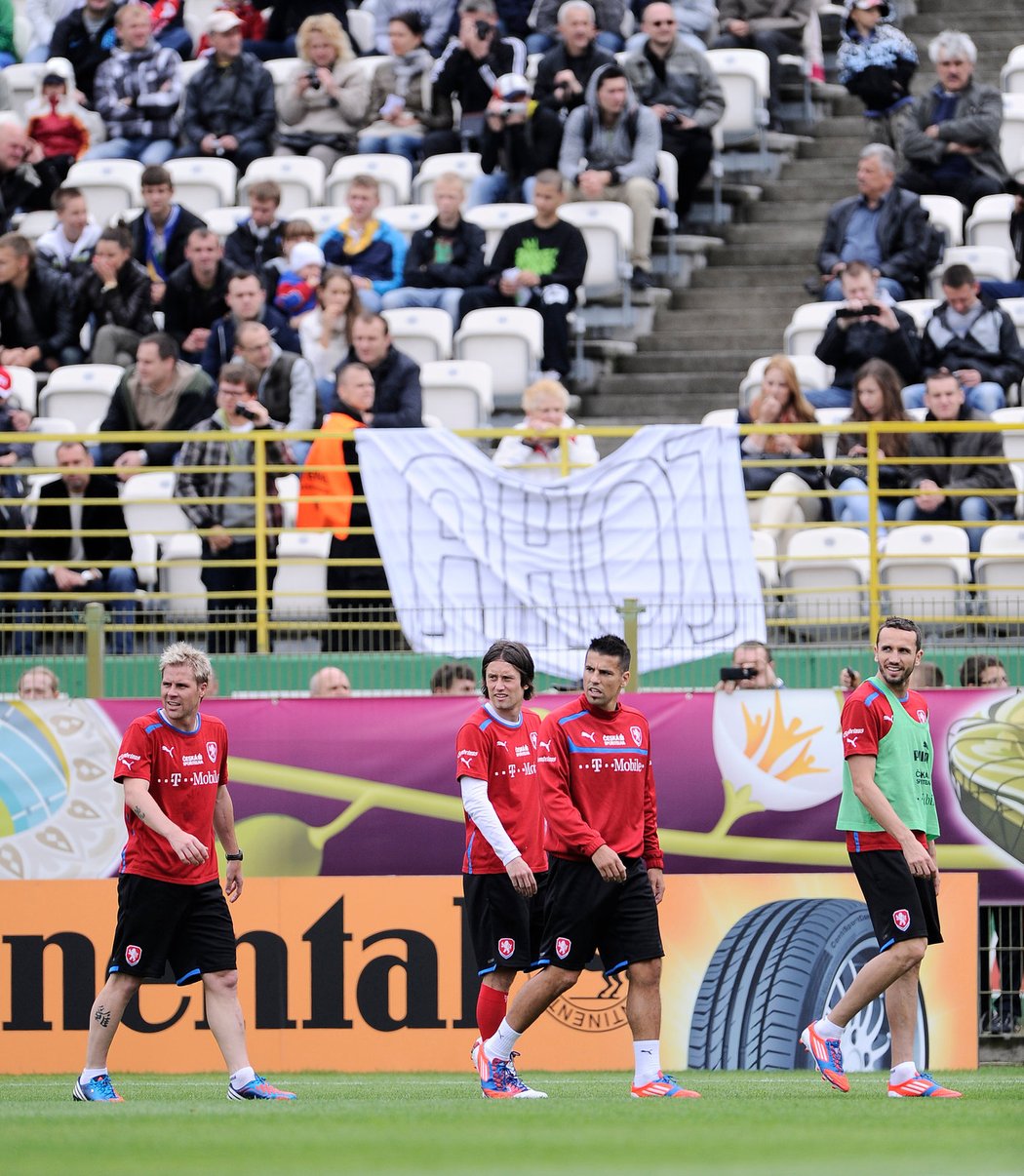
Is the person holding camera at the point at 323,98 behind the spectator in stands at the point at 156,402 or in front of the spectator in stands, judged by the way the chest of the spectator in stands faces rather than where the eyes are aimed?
behind

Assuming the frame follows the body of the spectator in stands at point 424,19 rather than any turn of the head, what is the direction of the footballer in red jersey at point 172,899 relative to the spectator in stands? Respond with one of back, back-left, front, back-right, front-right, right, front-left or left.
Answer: front

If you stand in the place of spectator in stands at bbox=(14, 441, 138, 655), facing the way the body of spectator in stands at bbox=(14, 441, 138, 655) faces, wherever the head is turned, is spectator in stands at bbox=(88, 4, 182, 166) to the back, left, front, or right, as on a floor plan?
back

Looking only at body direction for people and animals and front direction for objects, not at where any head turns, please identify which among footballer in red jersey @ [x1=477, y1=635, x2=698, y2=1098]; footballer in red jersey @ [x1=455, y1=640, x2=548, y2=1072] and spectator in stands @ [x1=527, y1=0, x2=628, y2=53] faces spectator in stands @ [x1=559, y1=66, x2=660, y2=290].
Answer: spectator in stands @ [x1=527, y1=0, x2=628, y2=53]

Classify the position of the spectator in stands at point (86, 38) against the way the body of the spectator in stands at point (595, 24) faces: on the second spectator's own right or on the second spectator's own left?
on the second spectator's own right

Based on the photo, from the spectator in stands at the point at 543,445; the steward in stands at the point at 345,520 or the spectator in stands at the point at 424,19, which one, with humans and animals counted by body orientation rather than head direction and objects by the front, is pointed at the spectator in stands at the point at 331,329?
the spectator in stands at the point at 424,19

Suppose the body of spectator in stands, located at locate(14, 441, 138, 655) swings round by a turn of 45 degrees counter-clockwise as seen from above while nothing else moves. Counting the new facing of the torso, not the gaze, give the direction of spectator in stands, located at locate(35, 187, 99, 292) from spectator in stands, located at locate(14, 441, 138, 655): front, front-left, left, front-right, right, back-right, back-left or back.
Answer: back-left

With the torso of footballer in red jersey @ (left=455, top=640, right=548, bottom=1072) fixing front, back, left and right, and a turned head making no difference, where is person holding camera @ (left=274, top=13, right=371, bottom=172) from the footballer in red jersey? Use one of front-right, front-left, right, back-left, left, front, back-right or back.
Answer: back-left

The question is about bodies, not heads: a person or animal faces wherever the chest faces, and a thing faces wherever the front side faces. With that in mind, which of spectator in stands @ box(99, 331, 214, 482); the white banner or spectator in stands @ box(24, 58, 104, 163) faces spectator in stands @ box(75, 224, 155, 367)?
spectator in stands @ box(24, 58, 104, 163)

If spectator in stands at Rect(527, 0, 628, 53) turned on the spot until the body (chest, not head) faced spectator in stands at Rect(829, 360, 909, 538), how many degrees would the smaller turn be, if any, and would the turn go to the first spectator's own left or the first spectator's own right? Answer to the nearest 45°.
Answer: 0° — they already face them

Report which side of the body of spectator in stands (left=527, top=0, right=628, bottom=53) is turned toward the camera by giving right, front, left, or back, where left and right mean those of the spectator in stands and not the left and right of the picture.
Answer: front

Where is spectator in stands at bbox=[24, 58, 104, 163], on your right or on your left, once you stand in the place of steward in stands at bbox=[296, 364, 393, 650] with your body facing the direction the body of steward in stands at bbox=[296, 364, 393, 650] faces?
on your left

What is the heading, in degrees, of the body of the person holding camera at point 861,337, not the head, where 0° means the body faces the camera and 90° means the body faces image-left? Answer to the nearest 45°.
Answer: approximately 0°
